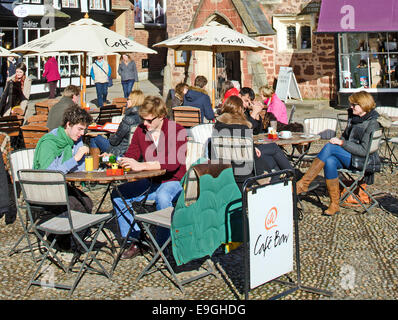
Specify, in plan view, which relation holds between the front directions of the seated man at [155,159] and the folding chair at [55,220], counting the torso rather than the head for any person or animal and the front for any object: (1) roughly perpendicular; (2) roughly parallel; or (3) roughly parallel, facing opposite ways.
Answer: roughly parallel, facing opposite ways

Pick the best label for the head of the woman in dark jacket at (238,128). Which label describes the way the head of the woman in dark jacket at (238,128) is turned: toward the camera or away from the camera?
away from the camera

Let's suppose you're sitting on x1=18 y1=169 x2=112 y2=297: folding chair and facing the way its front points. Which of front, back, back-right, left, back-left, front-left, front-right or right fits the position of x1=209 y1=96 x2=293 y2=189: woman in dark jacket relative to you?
front

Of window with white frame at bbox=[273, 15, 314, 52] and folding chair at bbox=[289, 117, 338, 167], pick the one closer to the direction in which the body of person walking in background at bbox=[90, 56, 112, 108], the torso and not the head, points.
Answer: the folding chair

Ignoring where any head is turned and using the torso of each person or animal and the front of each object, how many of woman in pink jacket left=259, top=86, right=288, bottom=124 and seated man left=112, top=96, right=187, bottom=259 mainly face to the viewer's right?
0

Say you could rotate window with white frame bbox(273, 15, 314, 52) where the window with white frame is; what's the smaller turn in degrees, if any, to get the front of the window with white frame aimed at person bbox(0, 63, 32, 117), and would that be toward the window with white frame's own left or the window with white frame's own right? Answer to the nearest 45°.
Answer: approximately 45° to the window with white frame's own right

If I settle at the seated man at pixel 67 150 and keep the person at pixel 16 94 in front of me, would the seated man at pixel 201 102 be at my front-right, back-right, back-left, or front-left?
front-right

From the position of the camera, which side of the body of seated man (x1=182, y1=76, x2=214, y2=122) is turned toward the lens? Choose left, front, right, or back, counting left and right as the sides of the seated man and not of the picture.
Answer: back

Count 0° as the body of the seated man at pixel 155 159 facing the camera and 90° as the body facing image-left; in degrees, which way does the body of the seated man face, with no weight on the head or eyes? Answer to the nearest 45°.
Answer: approximately 45°

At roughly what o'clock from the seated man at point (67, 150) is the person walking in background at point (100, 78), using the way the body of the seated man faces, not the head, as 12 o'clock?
The person walking in background is roughly at 9 o'clock from the seated man.

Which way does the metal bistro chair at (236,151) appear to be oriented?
away from the camera

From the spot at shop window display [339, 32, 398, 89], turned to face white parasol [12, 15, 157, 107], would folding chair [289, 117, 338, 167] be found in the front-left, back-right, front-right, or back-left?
front-left

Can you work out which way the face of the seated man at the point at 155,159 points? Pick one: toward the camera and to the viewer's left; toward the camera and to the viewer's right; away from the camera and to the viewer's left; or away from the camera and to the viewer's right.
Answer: toward the camera and to the viewer's left

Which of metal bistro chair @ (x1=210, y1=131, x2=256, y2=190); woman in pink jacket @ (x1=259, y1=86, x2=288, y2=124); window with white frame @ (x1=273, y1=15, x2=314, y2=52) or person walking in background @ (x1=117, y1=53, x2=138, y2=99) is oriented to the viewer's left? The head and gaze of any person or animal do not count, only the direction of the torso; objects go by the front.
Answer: the woman in pink jacket

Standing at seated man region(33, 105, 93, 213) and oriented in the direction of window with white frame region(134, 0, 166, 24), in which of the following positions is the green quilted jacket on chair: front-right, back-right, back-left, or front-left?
back-right

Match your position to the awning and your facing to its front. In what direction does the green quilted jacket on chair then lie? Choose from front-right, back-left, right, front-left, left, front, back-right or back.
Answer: front

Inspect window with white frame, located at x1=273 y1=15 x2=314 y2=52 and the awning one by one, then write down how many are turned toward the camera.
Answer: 2

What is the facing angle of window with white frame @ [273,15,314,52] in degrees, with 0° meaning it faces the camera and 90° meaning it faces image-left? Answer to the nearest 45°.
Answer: approximately 0°

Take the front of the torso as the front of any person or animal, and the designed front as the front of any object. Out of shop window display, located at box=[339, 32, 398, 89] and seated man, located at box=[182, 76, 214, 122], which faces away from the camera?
the seated man

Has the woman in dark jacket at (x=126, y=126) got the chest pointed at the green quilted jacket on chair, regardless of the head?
no
